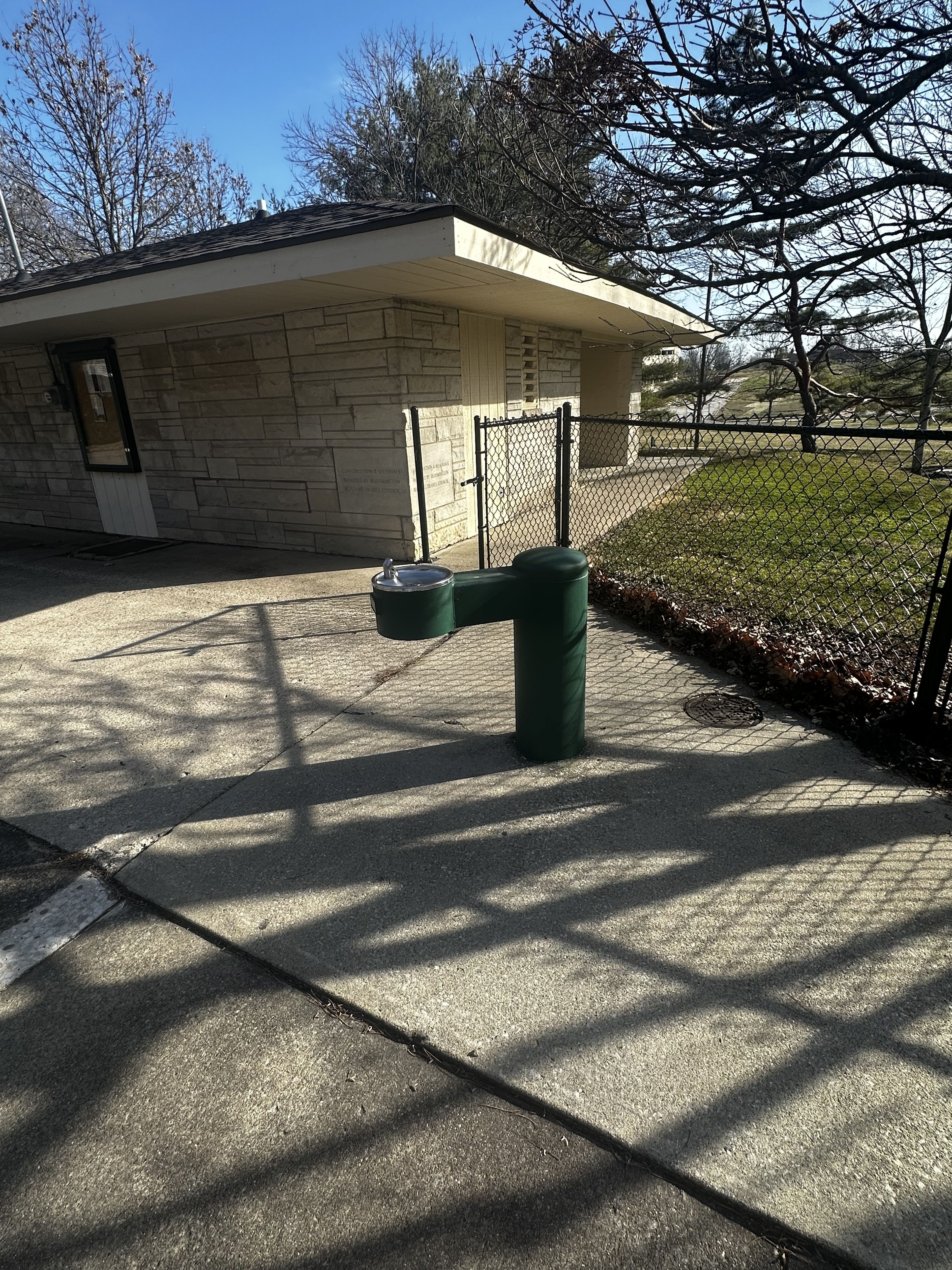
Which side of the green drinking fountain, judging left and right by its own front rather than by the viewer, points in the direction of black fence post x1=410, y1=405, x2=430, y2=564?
right

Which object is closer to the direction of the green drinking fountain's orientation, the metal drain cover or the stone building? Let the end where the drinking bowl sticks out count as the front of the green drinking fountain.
the stone building

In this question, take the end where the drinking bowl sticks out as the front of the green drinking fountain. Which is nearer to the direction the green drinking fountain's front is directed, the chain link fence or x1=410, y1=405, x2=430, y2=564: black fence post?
the black fence post

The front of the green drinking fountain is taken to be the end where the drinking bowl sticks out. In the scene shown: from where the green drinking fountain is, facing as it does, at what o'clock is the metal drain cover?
The metal drain cover is roughly at 5 o'clock from the green drinking fountain.

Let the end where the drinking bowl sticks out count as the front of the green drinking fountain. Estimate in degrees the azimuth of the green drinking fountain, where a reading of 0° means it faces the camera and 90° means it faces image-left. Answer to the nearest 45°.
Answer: approximately 90°

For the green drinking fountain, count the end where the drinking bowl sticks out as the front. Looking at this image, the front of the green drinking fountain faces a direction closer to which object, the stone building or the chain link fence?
the stone building

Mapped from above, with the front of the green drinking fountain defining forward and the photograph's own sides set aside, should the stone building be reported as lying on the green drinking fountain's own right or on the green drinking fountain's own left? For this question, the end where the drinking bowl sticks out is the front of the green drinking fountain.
on the green drinking fountain's own right
